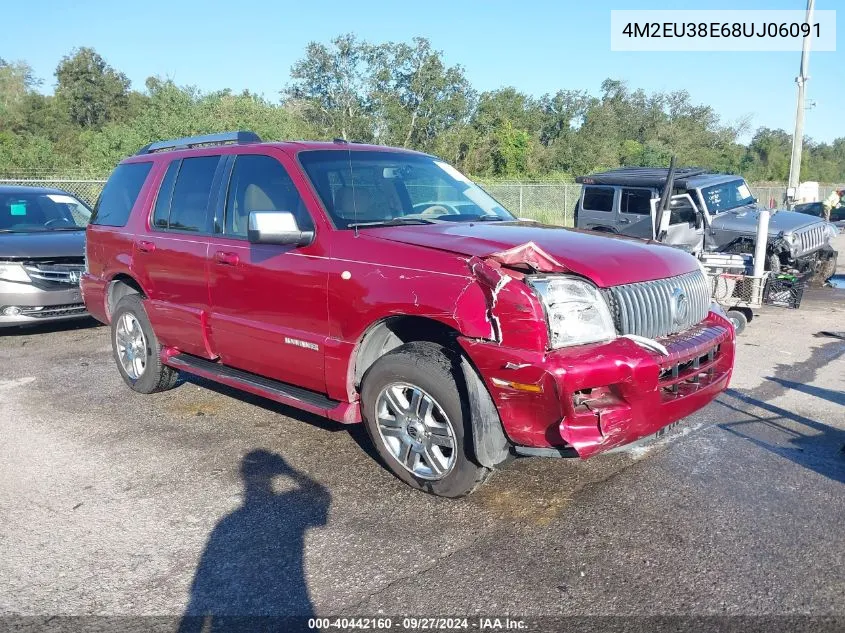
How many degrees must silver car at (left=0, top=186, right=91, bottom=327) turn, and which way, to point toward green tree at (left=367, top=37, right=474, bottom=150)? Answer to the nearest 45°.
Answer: approximately 90° to its left

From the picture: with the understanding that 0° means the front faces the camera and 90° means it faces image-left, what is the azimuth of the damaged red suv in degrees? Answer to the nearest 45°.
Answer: approximately 315°

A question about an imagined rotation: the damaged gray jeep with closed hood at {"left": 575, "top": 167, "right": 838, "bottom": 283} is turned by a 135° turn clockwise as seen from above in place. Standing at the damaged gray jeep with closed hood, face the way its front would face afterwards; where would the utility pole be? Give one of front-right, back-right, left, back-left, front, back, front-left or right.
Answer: right

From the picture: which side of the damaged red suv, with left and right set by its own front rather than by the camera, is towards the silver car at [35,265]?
back

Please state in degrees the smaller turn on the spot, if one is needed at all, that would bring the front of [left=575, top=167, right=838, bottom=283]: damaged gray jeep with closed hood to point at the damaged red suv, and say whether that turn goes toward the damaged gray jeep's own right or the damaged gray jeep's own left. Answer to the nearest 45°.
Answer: approximately 45° to the damaged gray jeep's own right

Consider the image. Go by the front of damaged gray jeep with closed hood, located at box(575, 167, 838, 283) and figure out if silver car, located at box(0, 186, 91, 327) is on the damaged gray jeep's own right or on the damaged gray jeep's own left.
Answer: on the damaged gray jeep's own right

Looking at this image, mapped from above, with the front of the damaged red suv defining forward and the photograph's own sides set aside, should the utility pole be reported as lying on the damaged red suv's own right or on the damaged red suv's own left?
on the damaged red suv's own left

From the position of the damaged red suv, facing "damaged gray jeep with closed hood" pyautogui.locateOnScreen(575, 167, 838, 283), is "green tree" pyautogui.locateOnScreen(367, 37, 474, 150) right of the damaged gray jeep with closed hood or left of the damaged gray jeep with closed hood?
left

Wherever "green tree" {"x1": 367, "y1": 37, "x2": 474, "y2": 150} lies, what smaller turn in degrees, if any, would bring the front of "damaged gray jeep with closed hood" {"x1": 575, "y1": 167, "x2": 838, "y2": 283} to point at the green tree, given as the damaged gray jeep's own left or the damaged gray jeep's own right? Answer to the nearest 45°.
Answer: approximately 180°

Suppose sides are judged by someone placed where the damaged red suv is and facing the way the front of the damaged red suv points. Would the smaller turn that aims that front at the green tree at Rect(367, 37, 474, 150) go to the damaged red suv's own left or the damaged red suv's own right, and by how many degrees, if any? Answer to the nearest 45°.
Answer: approximately 135° to the damaged red suv's own left
